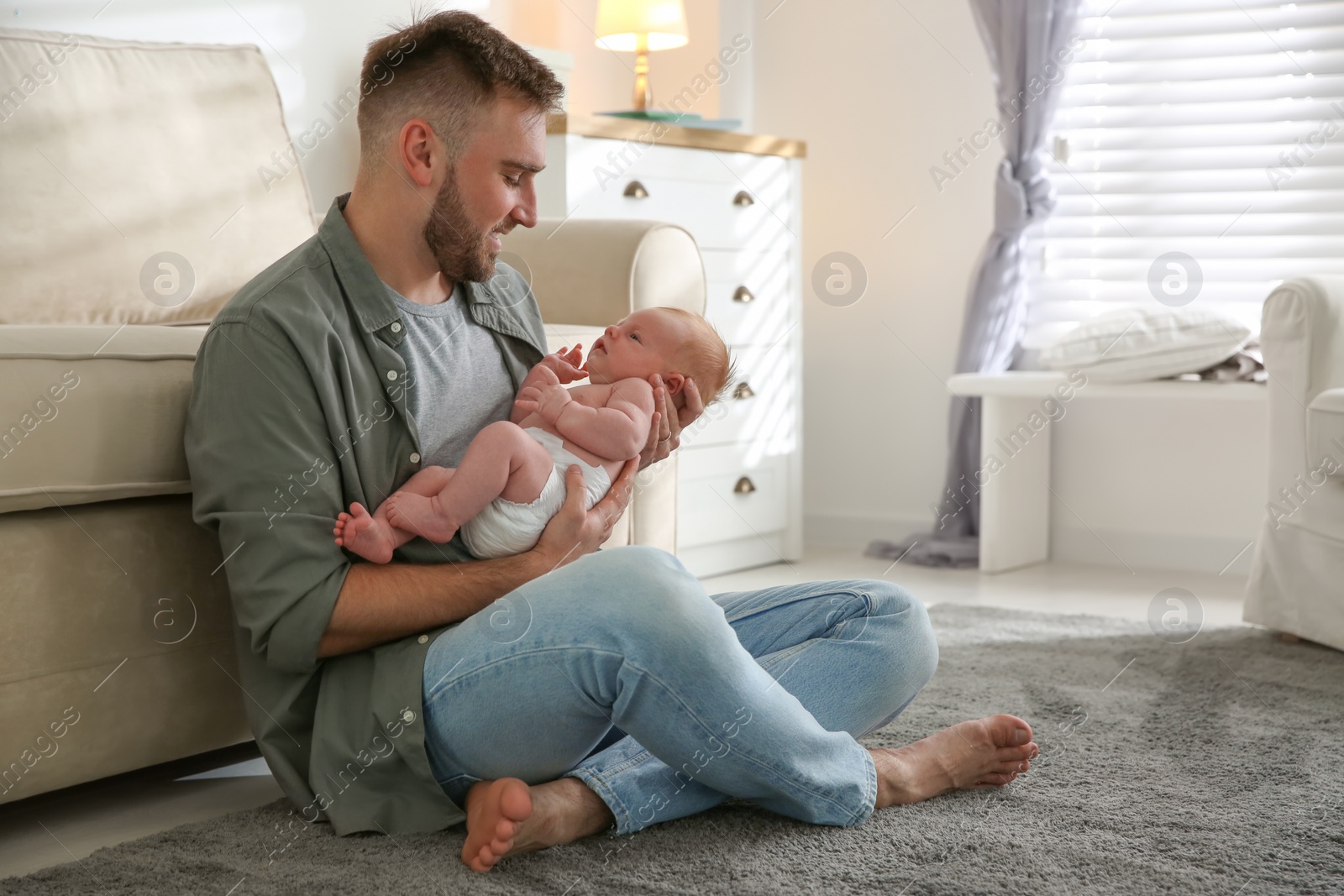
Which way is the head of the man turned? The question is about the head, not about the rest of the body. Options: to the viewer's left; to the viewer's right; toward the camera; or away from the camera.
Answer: to the viewer's right

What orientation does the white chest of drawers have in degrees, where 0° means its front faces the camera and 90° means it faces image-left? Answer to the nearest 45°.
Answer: approximately 315°

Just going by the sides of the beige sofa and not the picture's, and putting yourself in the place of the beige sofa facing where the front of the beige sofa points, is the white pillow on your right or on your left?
on your left

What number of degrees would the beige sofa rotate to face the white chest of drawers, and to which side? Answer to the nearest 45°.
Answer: approximately 90° to its left

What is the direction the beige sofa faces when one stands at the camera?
facing the viewer and to the right of the viewer

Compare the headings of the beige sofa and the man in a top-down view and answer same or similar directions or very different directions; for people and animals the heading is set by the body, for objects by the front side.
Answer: same or similar directions

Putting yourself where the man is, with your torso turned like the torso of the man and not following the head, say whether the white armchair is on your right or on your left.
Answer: on your left

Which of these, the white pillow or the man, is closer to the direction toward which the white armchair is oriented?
the man

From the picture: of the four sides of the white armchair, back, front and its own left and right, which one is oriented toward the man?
front

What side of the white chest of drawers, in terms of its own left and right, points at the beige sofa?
right
